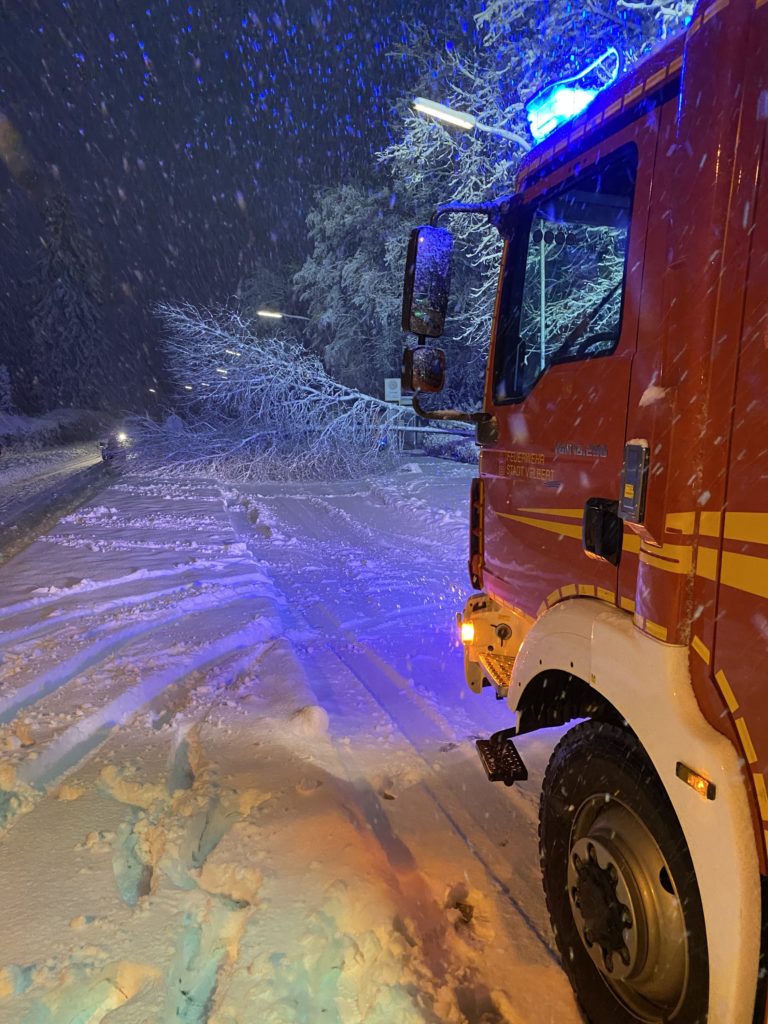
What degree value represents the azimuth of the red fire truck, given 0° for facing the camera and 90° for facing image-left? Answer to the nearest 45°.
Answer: approximately 135°

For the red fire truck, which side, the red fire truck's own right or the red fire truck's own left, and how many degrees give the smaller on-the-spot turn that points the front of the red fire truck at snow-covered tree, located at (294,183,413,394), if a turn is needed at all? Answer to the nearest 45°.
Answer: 0° — it already faces it

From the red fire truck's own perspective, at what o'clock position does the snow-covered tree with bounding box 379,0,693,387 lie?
The snow-covered tree is roughly at 1 o'clock from the red fire truck.
